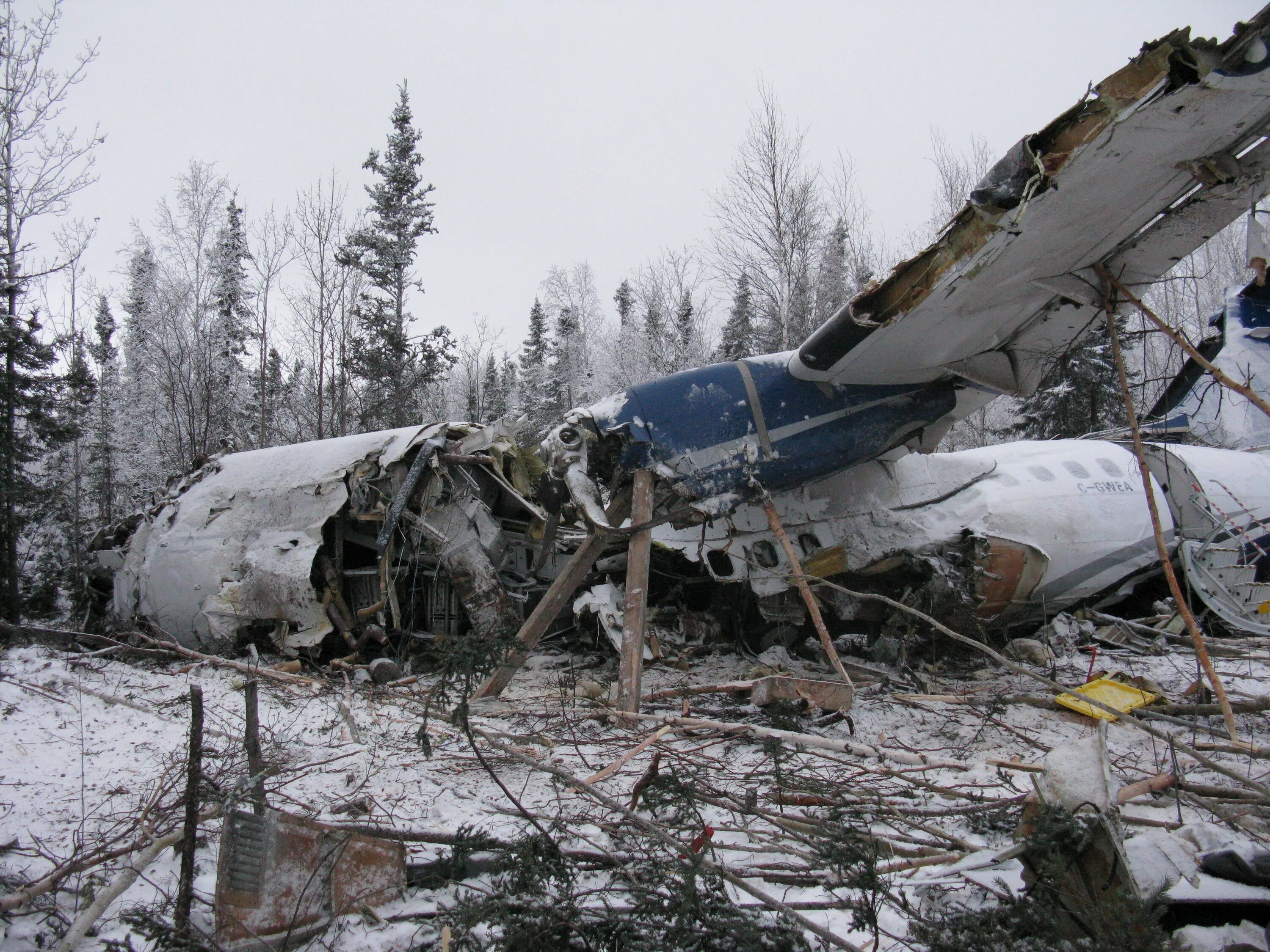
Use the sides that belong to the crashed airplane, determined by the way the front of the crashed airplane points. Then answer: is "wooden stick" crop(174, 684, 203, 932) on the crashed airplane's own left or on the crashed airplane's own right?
on the crashed airplane's own left

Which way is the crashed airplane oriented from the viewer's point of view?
to the viewer's left

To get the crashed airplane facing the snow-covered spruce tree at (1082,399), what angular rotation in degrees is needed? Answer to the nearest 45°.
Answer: approximately 135° to its right

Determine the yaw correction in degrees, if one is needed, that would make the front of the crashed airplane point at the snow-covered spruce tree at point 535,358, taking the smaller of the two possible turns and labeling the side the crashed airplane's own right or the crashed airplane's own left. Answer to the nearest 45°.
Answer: approximately 90° to the crashed airplane's own right

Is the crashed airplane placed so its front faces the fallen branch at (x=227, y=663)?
yes

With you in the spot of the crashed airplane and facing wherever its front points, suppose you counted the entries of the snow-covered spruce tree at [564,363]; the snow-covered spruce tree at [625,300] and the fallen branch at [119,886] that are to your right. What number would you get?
2

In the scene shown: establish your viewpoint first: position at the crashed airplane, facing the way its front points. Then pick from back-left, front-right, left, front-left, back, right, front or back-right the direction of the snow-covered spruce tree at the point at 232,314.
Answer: front-right

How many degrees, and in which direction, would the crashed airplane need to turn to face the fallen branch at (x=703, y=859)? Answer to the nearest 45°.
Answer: approximately 90° to its left

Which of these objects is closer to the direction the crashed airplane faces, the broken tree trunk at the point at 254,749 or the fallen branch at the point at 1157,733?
the broken tree trunk

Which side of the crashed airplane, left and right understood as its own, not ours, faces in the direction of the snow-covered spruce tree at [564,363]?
right

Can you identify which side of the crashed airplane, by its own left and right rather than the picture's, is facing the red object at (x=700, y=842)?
left
